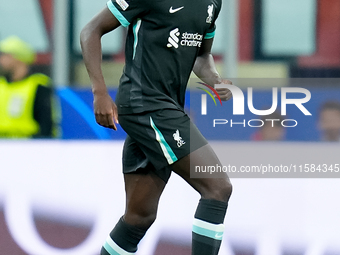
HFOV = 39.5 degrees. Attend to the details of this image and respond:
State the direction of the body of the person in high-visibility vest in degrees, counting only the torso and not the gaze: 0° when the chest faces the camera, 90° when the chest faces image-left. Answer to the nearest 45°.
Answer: approximately 45°

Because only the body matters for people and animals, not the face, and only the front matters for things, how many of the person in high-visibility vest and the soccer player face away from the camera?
0

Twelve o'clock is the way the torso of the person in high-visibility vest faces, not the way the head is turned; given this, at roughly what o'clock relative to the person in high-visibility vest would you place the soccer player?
The soccer player is roughly at 10 o'clock from the person in high-visibility vest.

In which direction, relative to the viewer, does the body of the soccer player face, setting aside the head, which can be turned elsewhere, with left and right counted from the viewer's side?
facing the viewer and to the right of the viewer

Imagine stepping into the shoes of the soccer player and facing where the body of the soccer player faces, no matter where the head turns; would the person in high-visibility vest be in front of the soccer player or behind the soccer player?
behind
